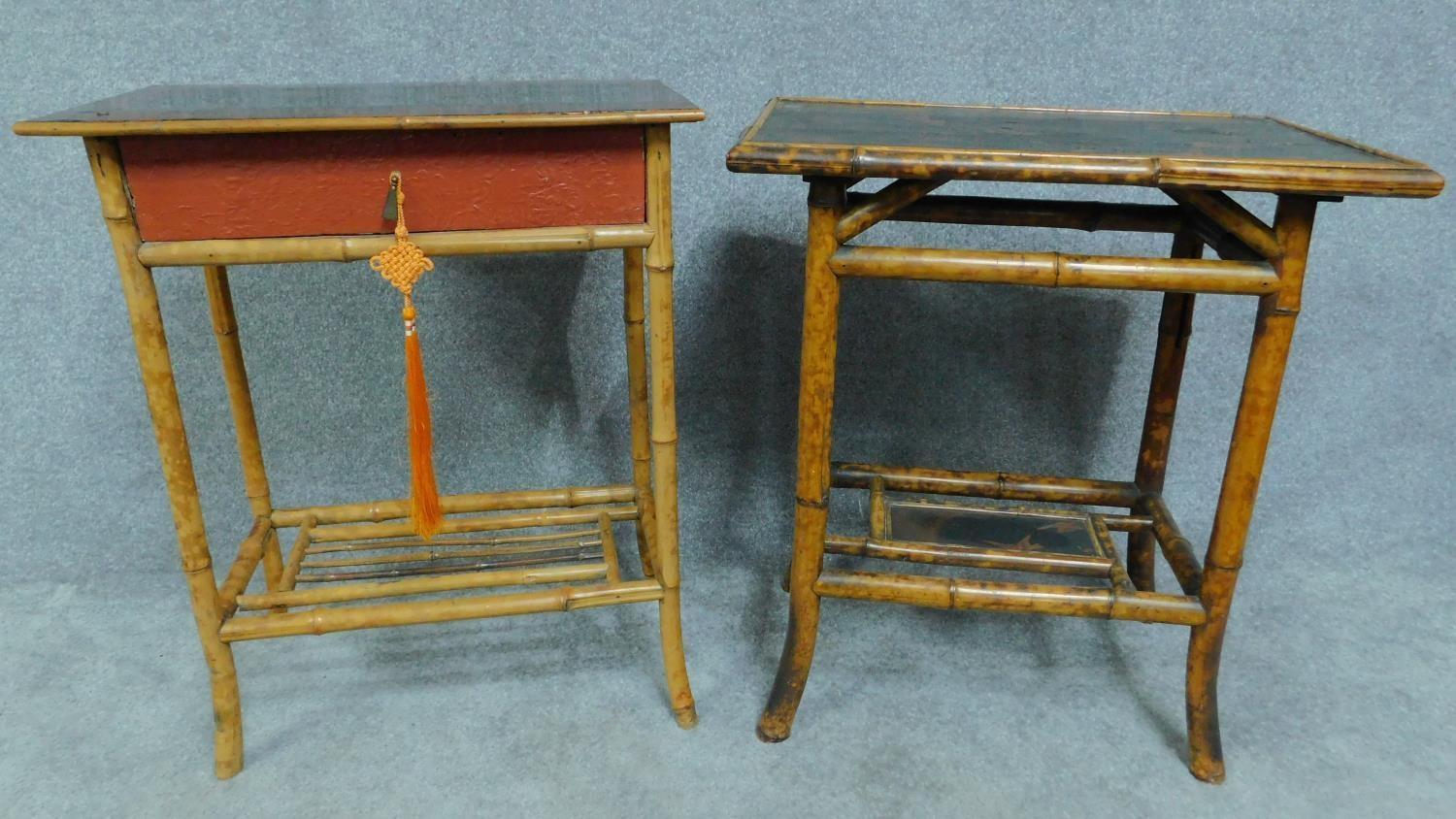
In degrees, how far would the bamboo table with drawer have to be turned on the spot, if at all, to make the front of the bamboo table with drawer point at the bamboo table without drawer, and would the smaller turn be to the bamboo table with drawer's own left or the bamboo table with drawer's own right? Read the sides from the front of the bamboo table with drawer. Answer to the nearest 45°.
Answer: approximately 90° to the bamboo table with drawer's own left

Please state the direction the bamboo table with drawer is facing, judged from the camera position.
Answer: facing the viewer
